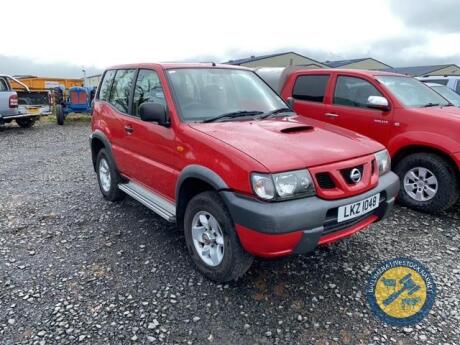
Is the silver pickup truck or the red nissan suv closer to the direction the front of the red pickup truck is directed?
the red nissan suv

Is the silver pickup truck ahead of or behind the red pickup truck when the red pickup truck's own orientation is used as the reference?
behind

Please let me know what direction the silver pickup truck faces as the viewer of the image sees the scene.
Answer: facing away from the viewer and to the left of the viewer

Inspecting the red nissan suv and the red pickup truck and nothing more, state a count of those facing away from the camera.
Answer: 0

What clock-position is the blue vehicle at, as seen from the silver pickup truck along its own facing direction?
The blue vehicle is roughly at 3 o'clock from the silver pickup truck.

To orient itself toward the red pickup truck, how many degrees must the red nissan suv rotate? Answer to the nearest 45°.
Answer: approximately 90° to its left

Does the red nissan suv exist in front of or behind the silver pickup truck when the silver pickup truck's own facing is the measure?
behind

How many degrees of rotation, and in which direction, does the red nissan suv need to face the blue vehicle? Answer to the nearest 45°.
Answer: approximately 180°

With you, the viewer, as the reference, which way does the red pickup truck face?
facing the viewer and to the right of the viewer

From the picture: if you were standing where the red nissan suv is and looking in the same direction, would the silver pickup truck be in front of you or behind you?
behind

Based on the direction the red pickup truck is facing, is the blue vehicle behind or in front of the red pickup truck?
behind
